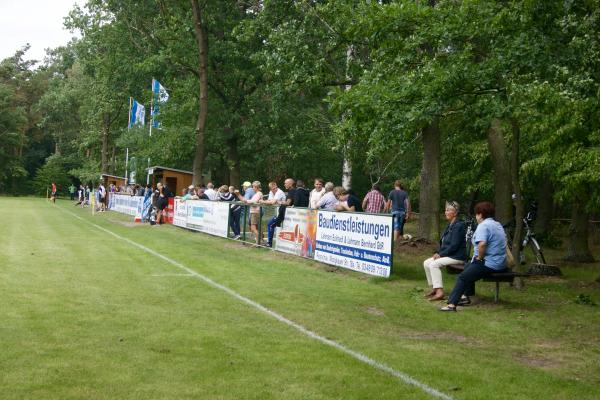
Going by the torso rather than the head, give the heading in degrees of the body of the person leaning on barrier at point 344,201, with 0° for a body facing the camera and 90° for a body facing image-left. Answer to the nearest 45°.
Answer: approximately 90°

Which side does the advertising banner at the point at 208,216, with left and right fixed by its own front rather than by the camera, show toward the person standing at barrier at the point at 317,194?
left

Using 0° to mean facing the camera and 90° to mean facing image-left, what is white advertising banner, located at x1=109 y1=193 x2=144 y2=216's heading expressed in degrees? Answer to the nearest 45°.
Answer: approximately 45°

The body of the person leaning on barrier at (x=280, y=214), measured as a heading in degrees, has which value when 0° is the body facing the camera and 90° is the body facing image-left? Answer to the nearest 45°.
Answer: approximately 90°

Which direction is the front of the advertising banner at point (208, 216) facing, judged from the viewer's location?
facing the viewer and to the left of the viewer

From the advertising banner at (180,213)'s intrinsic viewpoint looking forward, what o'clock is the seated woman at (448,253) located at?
The seated woman is roughly at 10 o'clock from the advertising banner.

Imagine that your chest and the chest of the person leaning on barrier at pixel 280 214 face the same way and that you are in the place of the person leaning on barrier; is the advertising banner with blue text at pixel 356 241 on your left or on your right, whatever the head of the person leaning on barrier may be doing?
on your left

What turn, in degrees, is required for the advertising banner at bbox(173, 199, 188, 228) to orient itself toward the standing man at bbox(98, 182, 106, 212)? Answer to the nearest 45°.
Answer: approximately 135° to its right

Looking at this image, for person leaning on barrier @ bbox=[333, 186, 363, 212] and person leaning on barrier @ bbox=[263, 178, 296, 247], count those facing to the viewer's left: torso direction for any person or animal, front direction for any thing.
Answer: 2

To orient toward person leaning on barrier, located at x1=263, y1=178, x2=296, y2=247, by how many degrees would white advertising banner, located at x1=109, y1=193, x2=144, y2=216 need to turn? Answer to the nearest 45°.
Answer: approximately 45° to its left

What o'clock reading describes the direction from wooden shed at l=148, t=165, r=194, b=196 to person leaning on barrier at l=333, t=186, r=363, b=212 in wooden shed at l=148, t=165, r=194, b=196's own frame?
The person leaning on barrier is roughly at 10 o'clock from the wooden shed.

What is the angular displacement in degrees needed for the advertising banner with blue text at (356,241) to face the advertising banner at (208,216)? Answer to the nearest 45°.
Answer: approximately 90° to its right
